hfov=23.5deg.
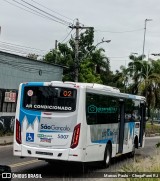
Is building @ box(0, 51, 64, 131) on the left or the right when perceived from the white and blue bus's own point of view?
on its left

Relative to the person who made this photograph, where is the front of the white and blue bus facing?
facing away from the viewer and to the right of the viewer
